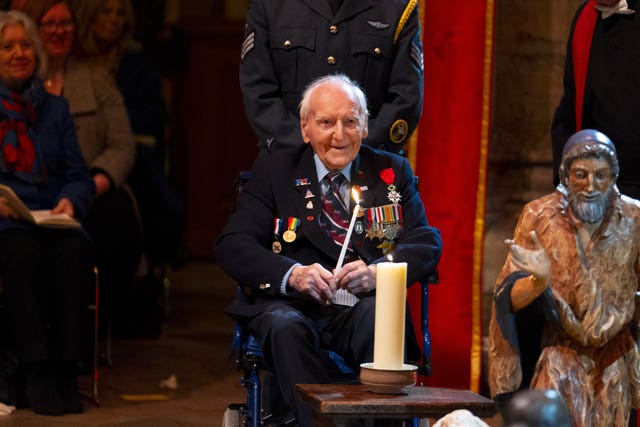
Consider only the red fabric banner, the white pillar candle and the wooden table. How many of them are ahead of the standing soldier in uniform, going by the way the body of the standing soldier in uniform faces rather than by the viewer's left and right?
2

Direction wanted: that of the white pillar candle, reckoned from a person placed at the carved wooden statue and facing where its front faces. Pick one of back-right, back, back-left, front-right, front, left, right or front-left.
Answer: front-right

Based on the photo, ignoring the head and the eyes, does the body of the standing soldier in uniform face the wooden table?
yes

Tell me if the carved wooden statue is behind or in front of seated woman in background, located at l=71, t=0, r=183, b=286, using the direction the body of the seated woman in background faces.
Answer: in front

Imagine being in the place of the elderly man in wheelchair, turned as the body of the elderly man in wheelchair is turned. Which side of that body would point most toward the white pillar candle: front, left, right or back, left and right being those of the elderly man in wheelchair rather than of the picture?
front

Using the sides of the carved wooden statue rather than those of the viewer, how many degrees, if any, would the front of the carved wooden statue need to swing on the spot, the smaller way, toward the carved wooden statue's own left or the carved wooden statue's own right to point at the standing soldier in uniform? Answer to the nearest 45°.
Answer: approximately 135° to the carved wooden statue's own right

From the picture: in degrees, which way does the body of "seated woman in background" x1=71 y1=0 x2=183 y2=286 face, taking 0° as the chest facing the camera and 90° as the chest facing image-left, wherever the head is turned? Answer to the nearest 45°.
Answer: approximately 315°

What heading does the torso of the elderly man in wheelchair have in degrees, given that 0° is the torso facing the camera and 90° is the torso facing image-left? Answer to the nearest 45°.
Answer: approximately 0°

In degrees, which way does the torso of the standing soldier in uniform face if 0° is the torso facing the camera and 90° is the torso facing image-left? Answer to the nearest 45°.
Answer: approximately 0°
